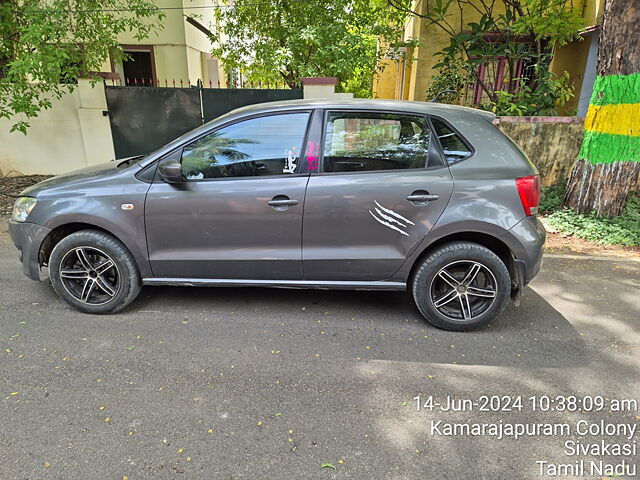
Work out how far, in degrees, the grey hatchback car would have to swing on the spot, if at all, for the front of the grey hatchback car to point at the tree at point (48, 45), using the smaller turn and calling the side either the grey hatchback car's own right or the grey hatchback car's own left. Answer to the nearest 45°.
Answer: approximately 45° to the grey hatchback car's own right

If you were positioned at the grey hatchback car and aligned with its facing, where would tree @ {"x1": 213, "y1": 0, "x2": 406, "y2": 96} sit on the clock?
The tree is roughly at 3 o'clock from the grey hatchback car.

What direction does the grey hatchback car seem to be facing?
to the viewer's left
